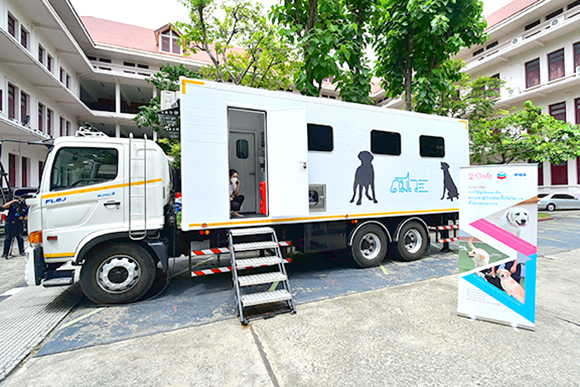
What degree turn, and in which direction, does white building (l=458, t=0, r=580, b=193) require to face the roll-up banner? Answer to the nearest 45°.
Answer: approximately 45° to its left

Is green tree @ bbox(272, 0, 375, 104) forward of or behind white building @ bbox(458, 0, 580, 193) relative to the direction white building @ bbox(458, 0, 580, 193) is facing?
forward

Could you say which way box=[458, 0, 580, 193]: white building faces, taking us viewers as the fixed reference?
facing the viewer and to the left of the viewer

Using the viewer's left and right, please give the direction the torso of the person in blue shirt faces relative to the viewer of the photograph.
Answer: facing the viewer

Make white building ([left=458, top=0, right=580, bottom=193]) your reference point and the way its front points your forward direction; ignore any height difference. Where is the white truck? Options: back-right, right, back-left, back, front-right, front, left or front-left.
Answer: front-left

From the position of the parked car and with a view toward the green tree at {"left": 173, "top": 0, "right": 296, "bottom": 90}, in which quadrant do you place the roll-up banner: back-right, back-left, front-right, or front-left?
front-left

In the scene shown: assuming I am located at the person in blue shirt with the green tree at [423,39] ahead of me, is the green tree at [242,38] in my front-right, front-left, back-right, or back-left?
front-left

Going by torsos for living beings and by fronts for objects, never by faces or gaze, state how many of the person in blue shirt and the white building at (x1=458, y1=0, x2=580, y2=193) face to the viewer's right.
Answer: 0

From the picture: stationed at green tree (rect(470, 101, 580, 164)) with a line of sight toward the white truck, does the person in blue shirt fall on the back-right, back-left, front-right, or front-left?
front-right
